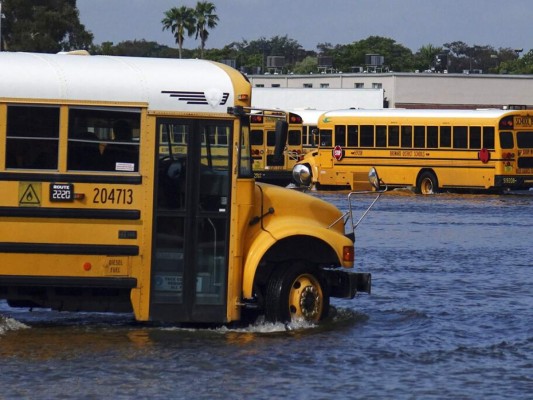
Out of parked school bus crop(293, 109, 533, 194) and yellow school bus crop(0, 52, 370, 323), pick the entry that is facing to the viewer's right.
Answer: the yellow school bus

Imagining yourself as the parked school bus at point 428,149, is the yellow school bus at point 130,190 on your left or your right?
on your left

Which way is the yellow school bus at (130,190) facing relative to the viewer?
to the viewer's right

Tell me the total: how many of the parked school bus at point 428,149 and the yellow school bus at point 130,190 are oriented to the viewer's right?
1

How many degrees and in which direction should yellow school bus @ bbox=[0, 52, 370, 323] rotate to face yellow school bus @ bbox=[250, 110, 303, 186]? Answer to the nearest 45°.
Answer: approximately 90° to its left

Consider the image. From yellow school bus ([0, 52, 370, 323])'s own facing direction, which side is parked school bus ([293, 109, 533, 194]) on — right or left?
on its left

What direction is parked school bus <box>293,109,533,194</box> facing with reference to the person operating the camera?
facing away from the viewer and to the left of the viewer
